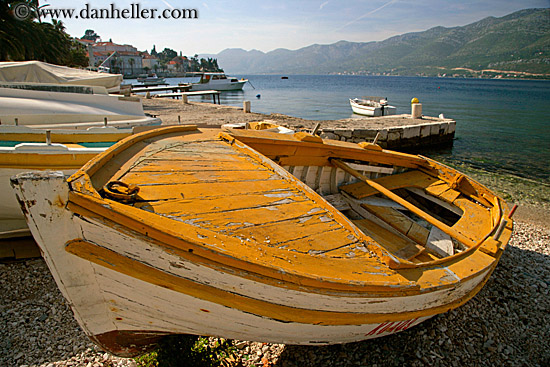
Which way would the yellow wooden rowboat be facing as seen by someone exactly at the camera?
facing the viewer and to the left of the viewer

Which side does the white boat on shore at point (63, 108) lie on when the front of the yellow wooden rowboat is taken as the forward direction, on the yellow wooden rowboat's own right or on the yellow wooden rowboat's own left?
on the yellow wooden rowboat's own right

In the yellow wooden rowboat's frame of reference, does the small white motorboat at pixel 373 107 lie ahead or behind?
behind
